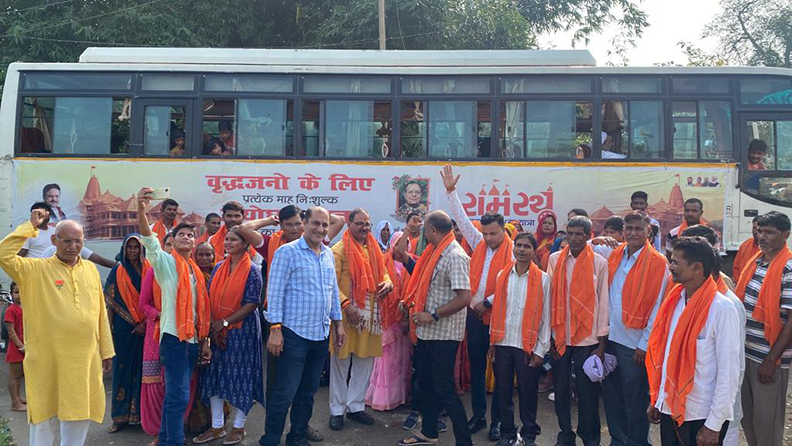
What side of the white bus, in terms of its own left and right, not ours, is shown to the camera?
right

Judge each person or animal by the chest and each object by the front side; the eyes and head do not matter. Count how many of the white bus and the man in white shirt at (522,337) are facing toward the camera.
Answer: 1

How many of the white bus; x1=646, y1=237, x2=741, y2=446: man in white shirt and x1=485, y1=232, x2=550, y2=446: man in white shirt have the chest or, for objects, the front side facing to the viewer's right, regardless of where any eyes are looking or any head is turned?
1

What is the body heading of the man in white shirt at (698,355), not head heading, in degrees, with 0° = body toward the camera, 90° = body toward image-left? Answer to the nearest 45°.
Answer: approximately 45°

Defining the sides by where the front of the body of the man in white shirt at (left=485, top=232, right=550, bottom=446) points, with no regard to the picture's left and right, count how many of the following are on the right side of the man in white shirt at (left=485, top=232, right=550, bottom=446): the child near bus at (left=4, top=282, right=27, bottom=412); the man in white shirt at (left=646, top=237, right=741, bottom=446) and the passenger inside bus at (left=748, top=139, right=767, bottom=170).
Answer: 1

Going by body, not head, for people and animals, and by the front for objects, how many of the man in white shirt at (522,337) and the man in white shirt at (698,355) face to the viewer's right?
0

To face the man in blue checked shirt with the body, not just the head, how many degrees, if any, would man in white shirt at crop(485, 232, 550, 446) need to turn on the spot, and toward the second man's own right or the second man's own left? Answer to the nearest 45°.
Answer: approximately 90° to the second man's own right
